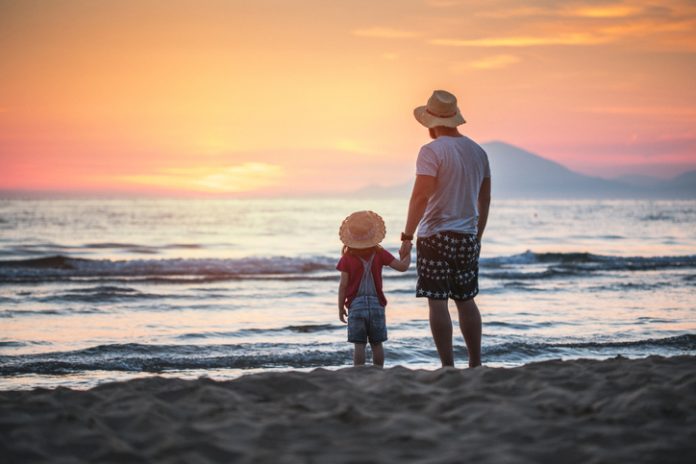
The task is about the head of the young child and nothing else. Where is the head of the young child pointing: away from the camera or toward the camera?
away from the camera

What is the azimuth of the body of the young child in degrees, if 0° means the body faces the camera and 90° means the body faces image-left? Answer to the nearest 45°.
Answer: approximately 180°

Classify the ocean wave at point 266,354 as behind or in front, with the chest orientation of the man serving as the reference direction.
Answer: in front

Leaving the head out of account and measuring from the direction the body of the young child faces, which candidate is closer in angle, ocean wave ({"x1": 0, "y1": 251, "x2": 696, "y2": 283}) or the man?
the ocean wave

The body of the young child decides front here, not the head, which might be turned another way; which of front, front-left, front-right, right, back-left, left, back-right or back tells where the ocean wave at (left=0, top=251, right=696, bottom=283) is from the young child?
front

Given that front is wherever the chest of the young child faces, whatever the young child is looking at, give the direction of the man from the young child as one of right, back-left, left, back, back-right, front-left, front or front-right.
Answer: back-right

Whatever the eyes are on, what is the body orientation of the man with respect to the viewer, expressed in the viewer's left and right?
facing away from the viewer and to the left of the viewer

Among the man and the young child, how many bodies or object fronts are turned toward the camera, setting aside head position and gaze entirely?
0

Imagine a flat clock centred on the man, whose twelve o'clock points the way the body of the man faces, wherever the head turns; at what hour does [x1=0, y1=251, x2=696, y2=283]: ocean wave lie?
The ocean wave is roughly at 1 o'clock from the man.
